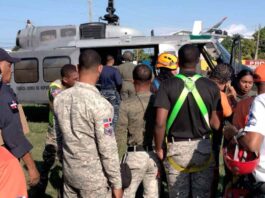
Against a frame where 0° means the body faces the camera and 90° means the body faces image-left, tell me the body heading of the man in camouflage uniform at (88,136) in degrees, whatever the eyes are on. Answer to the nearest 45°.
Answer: approximately 225°

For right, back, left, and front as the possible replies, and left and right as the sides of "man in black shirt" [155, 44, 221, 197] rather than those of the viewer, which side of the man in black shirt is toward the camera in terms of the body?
back

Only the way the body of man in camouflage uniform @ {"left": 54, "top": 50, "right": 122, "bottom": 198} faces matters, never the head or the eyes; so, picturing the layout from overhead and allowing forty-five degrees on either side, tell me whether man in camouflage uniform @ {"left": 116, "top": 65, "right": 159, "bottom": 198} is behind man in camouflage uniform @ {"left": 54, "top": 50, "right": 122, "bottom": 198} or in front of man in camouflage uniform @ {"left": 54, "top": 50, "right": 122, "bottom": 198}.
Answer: in front

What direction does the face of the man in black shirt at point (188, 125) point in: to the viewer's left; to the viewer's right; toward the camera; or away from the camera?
away from the camera

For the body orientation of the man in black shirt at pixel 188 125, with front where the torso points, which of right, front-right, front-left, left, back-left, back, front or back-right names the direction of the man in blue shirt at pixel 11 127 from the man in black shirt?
back-left

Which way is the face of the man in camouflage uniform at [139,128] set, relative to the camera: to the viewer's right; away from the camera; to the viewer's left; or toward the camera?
away from the camera

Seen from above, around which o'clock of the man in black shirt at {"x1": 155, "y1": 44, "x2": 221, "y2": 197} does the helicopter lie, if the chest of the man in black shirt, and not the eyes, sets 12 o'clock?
The helicopter is roughly at 11 o'clock from the man in black shirt.
